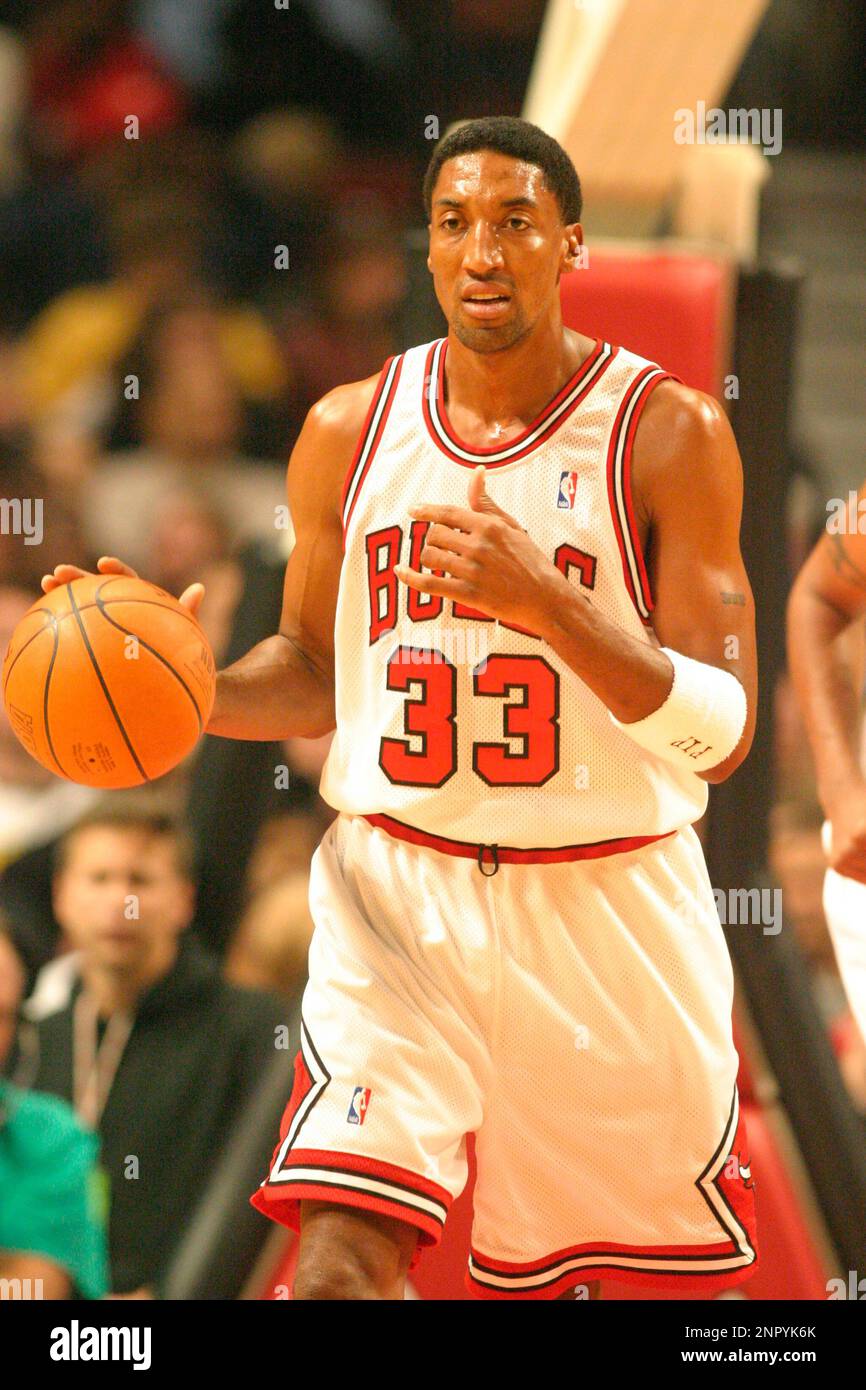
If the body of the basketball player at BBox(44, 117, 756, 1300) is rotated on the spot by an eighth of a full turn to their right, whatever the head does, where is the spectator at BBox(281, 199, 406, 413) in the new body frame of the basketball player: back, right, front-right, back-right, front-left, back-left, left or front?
back-right

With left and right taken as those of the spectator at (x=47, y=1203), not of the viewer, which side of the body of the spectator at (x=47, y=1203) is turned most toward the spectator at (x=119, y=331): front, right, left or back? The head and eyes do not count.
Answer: back

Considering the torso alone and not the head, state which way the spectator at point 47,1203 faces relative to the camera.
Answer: toward the camera

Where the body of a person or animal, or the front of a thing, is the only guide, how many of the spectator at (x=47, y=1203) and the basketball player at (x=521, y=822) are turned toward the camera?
2

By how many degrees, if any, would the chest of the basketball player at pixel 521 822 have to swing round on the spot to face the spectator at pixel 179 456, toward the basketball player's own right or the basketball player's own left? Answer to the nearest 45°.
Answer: approximately 180°

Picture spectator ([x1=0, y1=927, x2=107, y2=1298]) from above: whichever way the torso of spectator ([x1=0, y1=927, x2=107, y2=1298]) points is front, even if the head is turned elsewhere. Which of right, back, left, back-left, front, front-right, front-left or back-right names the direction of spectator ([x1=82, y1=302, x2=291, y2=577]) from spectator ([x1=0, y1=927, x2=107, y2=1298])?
back

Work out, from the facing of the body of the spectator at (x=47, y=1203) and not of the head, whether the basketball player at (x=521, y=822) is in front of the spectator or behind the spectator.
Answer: in front
